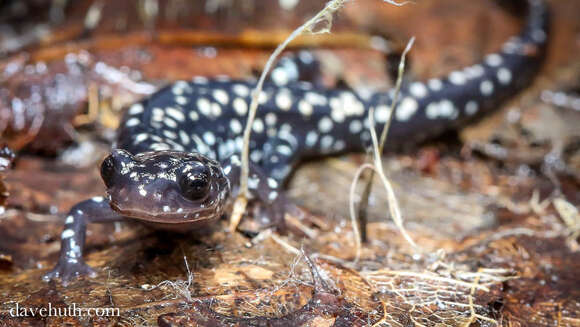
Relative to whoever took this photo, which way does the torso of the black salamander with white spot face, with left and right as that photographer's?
facing the viewer and to the left of the viewer
